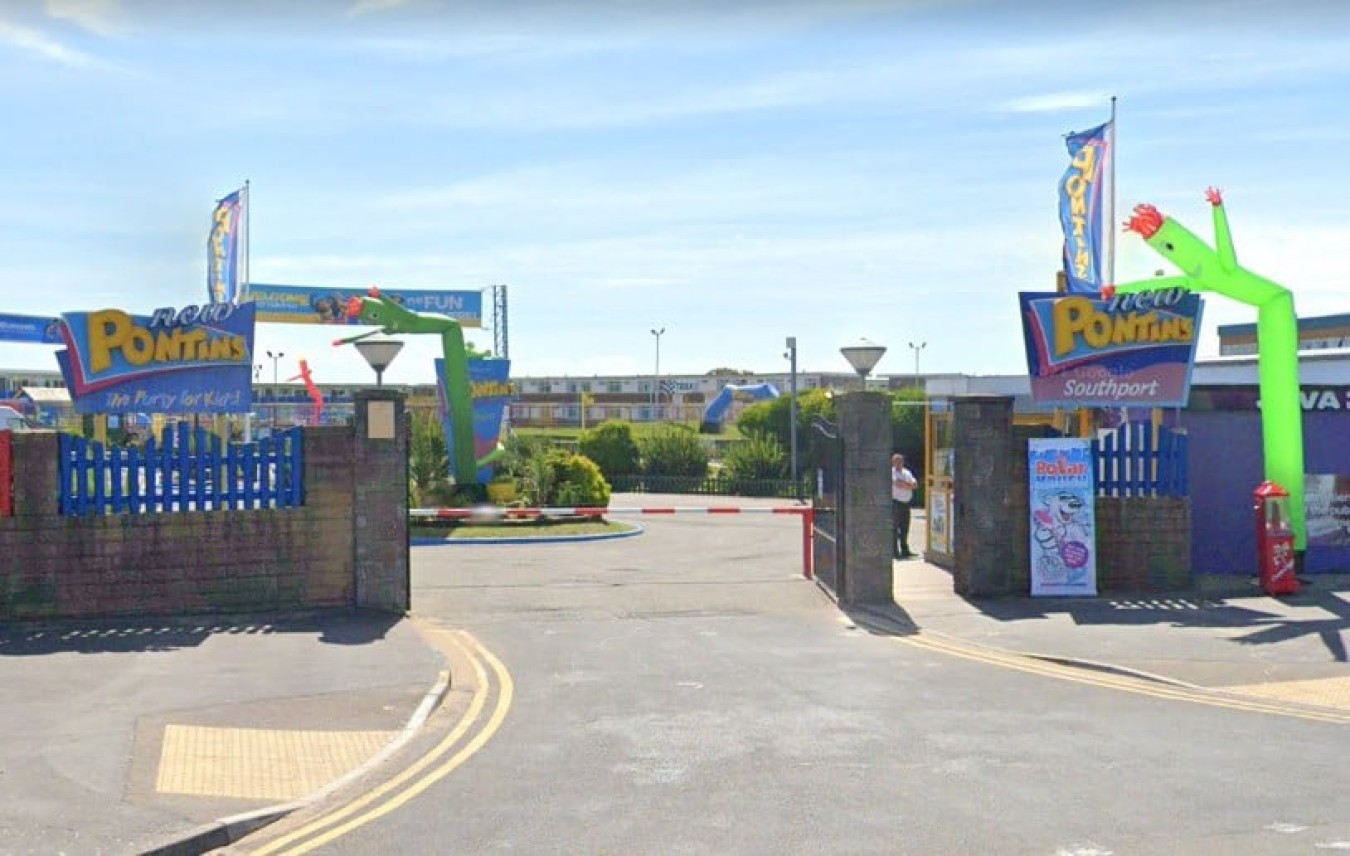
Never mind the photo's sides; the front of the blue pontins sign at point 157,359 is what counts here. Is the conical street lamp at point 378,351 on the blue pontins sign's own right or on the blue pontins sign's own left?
on the blue pontins sign's own left

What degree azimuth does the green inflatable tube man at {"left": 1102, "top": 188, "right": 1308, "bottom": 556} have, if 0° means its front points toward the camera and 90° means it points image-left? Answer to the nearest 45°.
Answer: approximately 45°

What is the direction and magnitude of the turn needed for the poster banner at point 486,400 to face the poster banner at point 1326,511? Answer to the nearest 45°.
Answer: approximately 45° to its left

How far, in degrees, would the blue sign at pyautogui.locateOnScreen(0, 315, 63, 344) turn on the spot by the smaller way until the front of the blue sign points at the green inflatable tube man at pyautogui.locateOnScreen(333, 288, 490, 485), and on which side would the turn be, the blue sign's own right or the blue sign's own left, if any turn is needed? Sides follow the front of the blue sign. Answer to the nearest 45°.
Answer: approximately 45° to the blue sign's own left

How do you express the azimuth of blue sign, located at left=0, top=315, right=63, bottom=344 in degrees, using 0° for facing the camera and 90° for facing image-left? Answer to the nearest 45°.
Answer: approximately 0°

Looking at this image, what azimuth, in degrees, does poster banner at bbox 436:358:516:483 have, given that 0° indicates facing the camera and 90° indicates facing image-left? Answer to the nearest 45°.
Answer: approximately 0°
